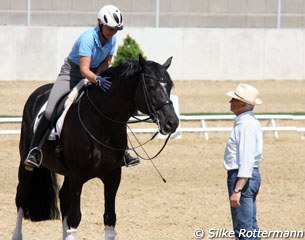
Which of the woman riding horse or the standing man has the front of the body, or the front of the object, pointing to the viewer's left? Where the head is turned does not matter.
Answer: the standing man

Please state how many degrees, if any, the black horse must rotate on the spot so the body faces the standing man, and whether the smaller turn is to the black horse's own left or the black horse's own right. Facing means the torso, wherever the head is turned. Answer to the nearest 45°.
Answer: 0° — it already faces them

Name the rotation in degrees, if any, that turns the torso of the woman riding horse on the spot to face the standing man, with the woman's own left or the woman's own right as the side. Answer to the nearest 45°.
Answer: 0° — they already face them

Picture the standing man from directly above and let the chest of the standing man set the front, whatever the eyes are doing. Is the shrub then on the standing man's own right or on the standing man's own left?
on the standing man's own right

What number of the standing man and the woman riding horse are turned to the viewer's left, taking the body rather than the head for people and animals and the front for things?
1

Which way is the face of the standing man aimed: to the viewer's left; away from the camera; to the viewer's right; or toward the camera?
to the viewer's left

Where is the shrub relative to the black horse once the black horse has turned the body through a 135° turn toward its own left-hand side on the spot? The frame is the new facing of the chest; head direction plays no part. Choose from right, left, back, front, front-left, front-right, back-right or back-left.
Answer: front

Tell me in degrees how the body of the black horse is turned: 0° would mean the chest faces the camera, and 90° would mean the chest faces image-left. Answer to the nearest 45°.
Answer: approximately 315°

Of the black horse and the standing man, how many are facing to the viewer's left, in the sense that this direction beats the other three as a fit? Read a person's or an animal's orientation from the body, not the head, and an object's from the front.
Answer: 1

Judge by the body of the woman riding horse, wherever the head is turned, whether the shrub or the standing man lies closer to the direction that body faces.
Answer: the standing man

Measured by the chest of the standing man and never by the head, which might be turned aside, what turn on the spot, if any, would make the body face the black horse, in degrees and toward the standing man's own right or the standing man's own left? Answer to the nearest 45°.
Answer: approximately 45° to the standing man's own right

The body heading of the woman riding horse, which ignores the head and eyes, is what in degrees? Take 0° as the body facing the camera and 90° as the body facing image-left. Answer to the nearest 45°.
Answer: approximately 315°

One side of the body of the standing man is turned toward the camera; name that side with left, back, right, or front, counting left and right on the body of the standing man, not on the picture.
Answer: left
